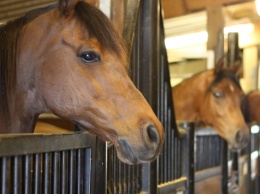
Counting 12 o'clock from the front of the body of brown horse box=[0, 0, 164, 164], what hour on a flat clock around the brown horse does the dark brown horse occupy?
The dark brown horse is roughly at 10 o'clock from the brown horse.

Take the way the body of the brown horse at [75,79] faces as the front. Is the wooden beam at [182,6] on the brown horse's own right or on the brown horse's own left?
on the brown horse's own left

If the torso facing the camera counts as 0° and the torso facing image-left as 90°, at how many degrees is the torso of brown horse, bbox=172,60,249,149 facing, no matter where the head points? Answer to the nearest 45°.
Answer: approximately 315°

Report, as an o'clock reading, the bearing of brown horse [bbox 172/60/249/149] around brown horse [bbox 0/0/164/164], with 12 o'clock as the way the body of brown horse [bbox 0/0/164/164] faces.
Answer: brown horse [bbox 172/60/249/149] is roughly at 10 o'clock from brown horse [bbox 0/0/164/164].

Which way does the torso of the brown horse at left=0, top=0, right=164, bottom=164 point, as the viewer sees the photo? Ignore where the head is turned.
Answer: to the viewer's right

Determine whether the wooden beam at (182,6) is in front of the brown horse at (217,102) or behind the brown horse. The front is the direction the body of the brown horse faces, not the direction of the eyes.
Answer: behind
